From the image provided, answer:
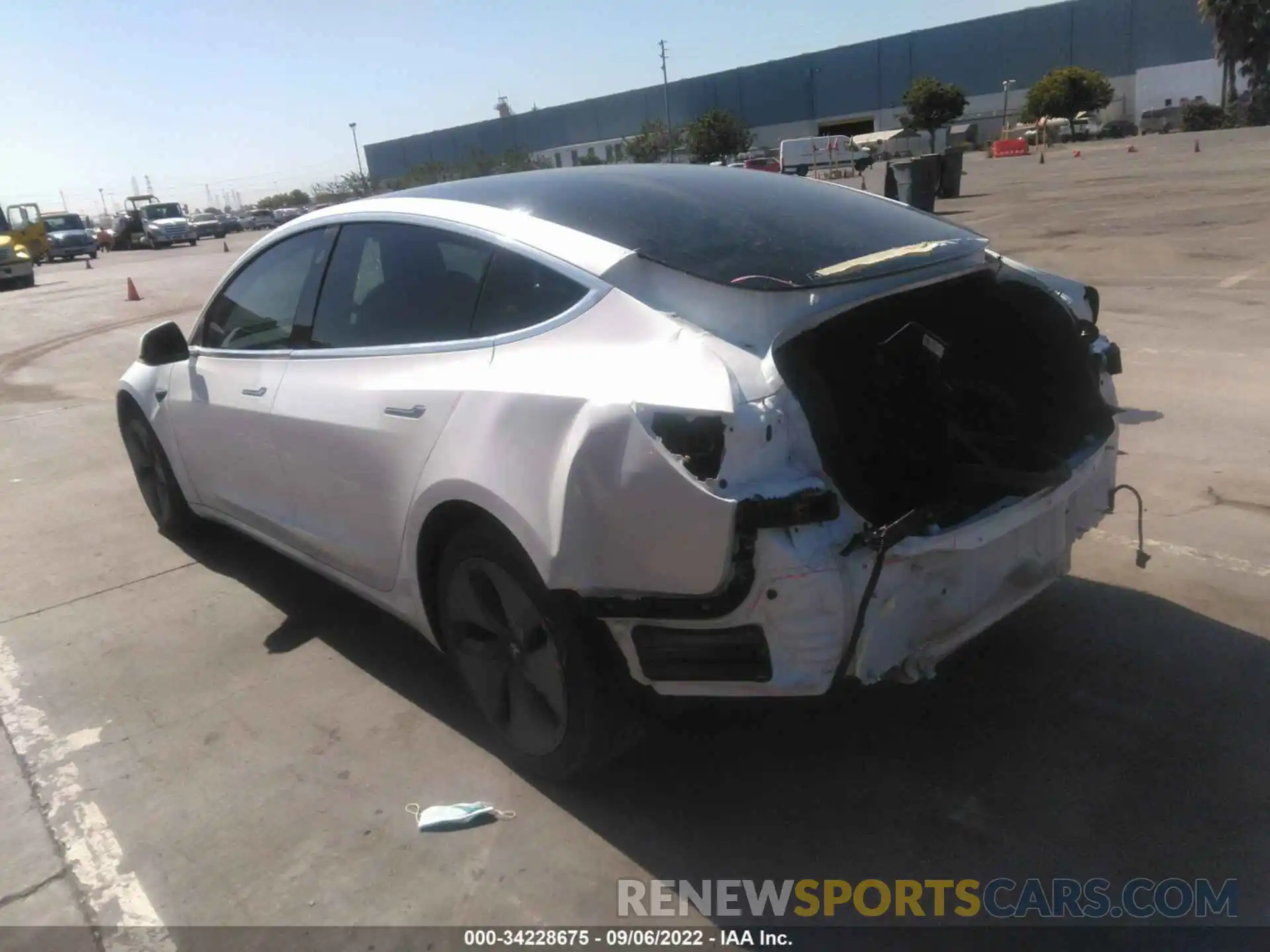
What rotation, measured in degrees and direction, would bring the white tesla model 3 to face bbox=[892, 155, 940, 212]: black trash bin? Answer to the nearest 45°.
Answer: approximately 45° to its right

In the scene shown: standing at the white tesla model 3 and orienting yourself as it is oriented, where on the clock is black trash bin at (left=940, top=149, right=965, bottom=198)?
The black trash bin is roughly at 2 o'clock from the white tesla model 3.

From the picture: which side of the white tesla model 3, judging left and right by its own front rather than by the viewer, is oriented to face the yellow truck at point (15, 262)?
front

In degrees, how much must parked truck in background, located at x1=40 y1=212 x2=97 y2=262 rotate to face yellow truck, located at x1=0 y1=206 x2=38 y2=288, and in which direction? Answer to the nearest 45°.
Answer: approximately 45° to its right

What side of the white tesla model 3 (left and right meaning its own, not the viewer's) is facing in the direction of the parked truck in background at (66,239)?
front

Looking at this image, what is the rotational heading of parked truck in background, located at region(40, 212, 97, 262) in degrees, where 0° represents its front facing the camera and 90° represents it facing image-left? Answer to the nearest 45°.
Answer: approximately 315°

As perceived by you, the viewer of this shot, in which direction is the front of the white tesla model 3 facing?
facing away from the viewer and to the left of the viewer

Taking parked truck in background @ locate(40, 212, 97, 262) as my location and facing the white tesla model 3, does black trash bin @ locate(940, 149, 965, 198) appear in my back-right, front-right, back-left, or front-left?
front-left

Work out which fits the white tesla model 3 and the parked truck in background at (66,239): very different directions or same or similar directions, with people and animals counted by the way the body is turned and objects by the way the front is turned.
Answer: very different directions
